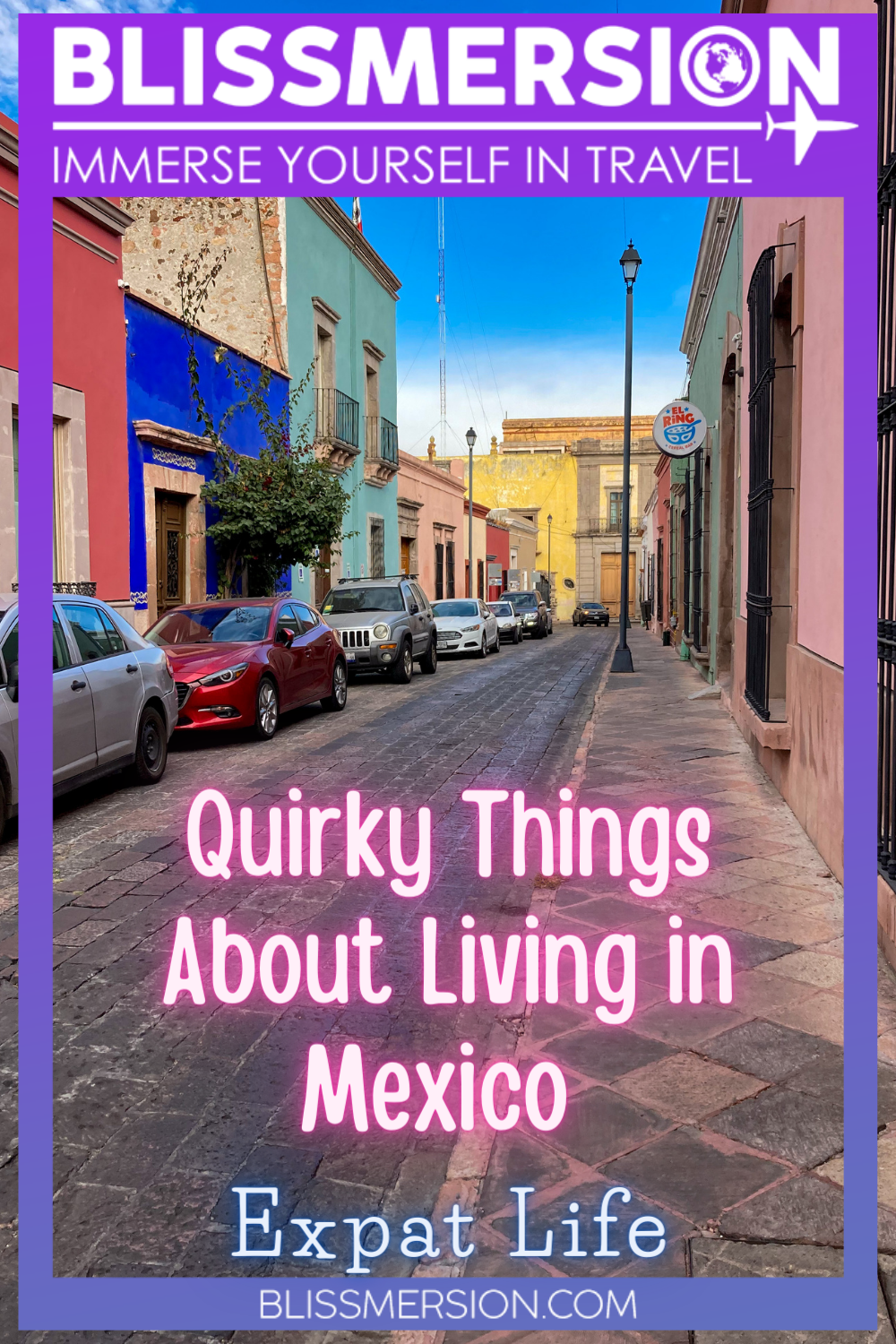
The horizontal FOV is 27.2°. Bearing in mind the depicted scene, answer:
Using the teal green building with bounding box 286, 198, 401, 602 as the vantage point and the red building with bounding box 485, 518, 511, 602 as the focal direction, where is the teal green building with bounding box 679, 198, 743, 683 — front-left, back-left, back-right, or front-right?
back-right

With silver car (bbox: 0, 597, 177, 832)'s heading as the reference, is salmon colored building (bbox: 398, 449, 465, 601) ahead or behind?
behind

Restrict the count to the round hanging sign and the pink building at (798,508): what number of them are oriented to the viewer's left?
1

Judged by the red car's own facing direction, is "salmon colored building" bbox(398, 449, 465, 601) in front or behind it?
behind

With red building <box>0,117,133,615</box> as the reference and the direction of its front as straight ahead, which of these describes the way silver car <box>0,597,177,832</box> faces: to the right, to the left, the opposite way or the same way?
to the right
